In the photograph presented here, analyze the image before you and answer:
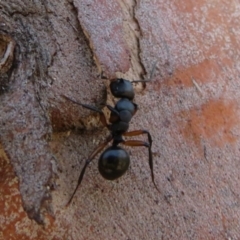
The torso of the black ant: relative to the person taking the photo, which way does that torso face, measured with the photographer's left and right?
facing away from the viewer
